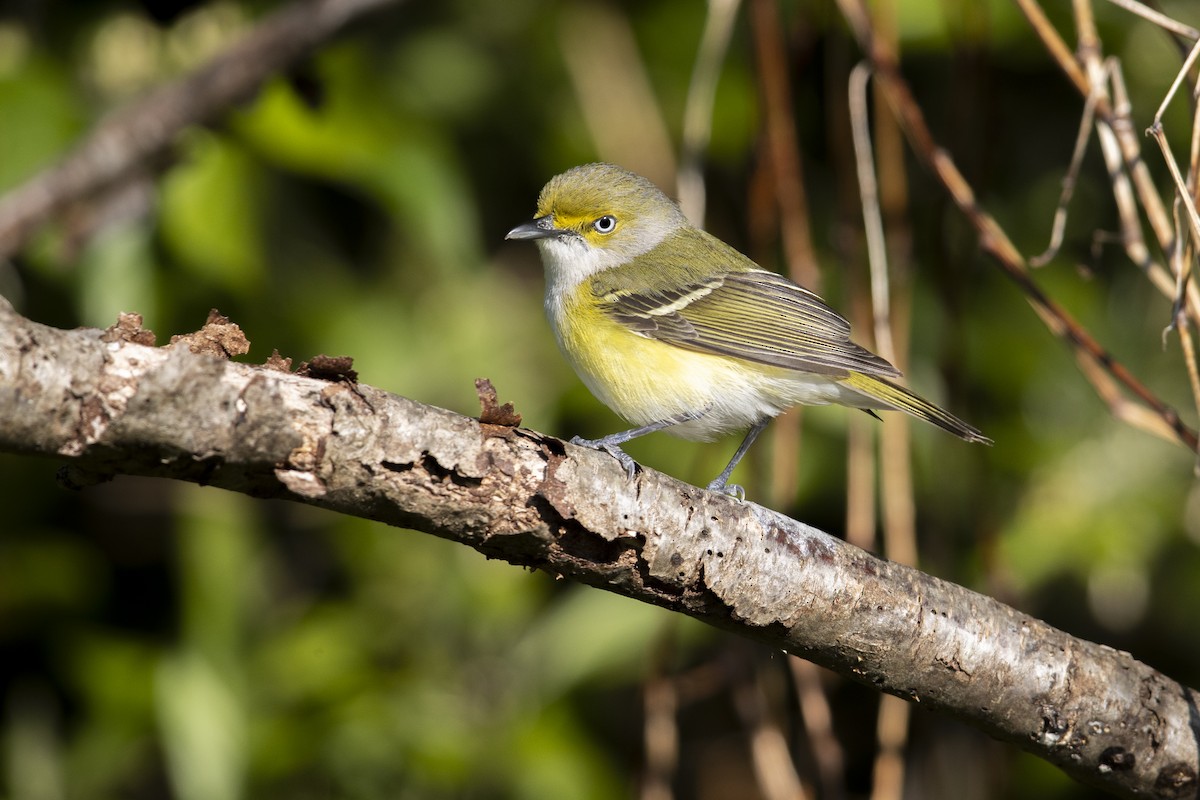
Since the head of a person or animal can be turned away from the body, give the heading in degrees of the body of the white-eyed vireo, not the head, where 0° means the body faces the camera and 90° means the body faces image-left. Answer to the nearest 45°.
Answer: approximately 90°

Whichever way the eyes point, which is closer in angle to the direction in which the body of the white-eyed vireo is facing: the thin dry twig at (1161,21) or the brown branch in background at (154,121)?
the brown branch in background

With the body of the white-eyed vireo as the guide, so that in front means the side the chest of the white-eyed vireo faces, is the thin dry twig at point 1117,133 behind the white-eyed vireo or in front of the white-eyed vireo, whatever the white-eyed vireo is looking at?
behind

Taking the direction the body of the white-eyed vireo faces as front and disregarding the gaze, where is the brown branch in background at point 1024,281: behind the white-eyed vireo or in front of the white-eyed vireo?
behind
